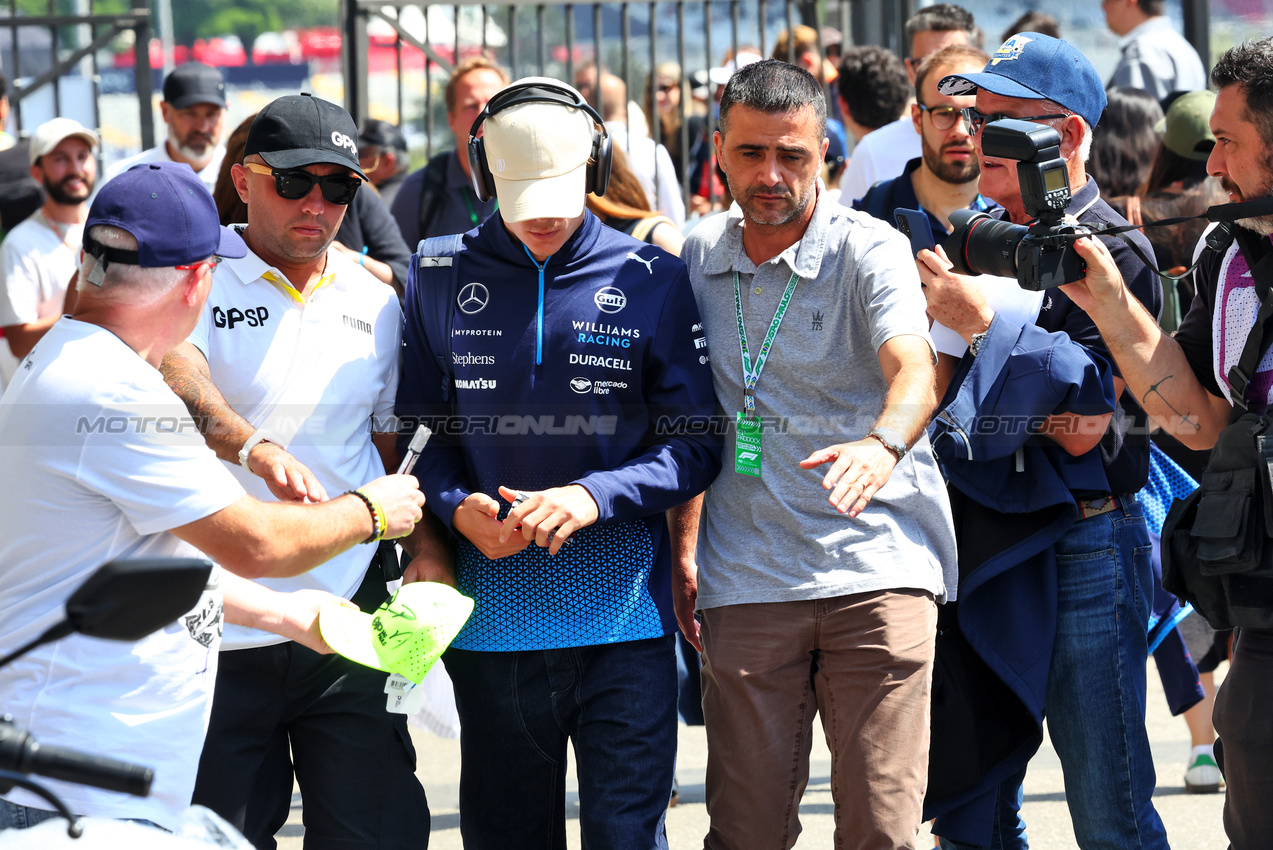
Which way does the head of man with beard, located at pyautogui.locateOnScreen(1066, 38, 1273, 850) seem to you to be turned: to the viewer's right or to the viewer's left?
to the viewer's left

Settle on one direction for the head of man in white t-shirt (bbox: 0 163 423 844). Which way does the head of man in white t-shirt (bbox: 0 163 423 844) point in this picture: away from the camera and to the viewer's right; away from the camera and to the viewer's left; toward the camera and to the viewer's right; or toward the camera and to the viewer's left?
away from the camera and to the viewer's right

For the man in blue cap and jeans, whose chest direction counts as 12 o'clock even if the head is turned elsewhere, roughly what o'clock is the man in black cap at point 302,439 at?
The man in black cap is roughly at 1 o'clock from the man in blue cap and jeans.

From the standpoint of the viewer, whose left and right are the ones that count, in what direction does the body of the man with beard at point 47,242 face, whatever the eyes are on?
facing the viewer and to the right of the viewer

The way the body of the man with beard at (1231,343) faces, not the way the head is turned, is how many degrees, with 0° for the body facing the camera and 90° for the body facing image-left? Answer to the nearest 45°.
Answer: approximately 90°

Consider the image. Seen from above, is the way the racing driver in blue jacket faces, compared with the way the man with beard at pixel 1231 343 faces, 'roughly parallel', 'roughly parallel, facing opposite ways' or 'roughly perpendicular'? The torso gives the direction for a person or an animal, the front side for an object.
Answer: roughly perpendicular
